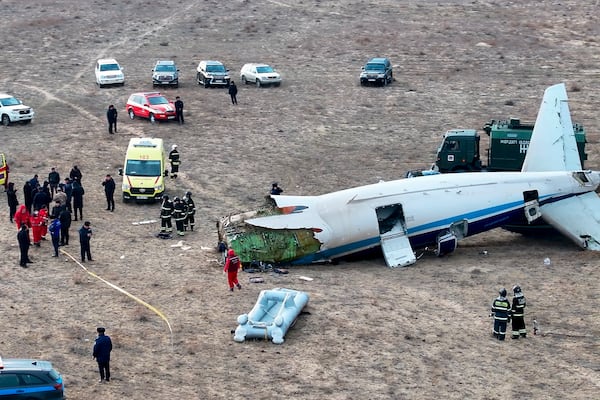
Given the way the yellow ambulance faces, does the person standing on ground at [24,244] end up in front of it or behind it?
in front

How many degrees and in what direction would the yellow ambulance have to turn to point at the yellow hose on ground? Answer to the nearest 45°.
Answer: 0° — it already faces it

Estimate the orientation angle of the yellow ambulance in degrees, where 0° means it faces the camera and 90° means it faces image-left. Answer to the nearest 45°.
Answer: approximately 0°

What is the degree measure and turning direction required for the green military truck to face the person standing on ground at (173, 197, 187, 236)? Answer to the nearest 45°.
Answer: approximately 45° to its left

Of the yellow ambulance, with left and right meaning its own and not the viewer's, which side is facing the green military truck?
left

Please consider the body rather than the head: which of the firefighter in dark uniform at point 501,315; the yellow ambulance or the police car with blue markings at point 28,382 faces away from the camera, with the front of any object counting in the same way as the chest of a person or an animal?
the firefighter in dark uniform

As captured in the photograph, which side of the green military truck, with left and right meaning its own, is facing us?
left
